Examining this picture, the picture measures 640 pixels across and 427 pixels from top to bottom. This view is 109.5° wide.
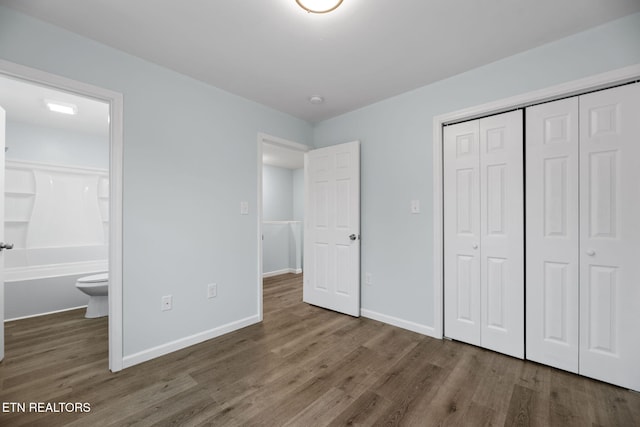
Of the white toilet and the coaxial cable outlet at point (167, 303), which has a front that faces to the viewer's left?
the white toilet

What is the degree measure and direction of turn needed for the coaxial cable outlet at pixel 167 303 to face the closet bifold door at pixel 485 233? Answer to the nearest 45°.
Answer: approximately 45° to its left

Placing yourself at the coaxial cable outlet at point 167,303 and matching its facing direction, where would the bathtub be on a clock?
The bathtub is roughly at 5 o'clock from the coaxial cable outlet.

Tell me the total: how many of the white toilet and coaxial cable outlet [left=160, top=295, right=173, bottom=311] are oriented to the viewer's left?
1

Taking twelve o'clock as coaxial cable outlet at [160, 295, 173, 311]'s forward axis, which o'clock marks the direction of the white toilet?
The white toilet is roughly at 5 o'clock from the coaxial cable outlet.

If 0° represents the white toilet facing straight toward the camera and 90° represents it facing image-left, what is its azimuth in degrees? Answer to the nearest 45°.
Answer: approximately 90°

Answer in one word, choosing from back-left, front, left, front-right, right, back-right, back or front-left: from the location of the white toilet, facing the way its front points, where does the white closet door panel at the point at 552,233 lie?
back-left
